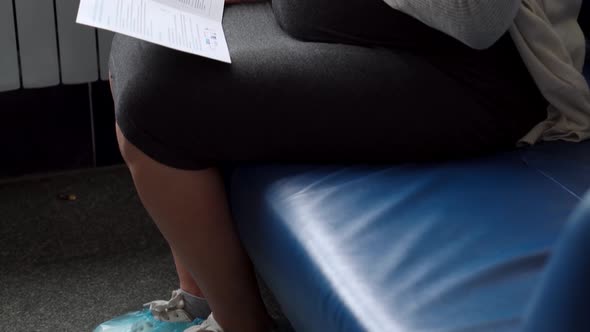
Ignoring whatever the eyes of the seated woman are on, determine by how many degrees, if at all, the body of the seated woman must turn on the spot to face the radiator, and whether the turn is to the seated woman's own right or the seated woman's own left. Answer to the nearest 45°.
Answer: approximately 45° to the seated woman's own right

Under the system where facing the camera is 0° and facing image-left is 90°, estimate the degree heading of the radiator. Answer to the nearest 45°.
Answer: approximately 0°

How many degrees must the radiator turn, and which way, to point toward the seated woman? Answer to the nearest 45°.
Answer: approximately 45° to its left

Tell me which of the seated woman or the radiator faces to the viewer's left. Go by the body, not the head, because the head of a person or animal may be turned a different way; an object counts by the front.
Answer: the seated woman

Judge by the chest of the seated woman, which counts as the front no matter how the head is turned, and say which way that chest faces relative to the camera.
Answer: to the viewer's left

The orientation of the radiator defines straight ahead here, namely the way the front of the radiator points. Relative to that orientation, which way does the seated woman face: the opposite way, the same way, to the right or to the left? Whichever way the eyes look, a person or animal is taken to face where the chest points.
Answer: to the right

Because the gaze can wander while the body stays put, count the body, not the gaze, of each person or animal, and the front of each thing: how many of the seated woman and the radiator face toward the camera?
1
